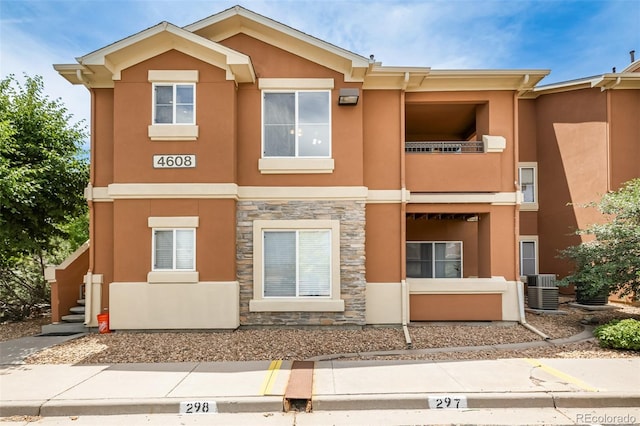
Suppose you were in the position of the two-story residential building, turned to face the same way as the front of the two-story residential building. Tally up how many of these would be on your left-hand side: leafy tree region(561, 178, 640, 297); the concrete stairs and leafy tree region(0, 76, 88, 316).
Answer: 1

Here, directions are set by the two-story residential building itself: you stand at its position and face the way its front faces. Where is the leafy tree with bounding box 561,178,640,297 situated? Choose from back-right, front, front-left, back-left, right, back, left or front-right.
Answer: left

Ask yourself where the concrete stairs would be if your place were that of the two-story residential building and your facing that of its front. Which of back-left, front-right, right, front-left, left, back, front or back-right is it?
right

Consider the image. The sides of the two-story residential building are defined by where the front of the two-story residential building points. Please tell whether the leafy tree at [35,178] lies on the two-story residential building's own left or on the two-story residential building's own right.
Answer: on the two-story residential building's own right

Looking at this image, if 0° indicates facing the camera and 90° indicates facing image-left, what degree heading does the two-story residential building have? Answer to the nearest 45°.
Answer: approximately 0°

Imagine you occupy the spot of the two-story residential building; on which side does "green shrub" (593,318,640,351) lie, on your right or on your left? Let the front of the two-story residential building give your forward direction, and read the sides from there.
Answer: on your left
